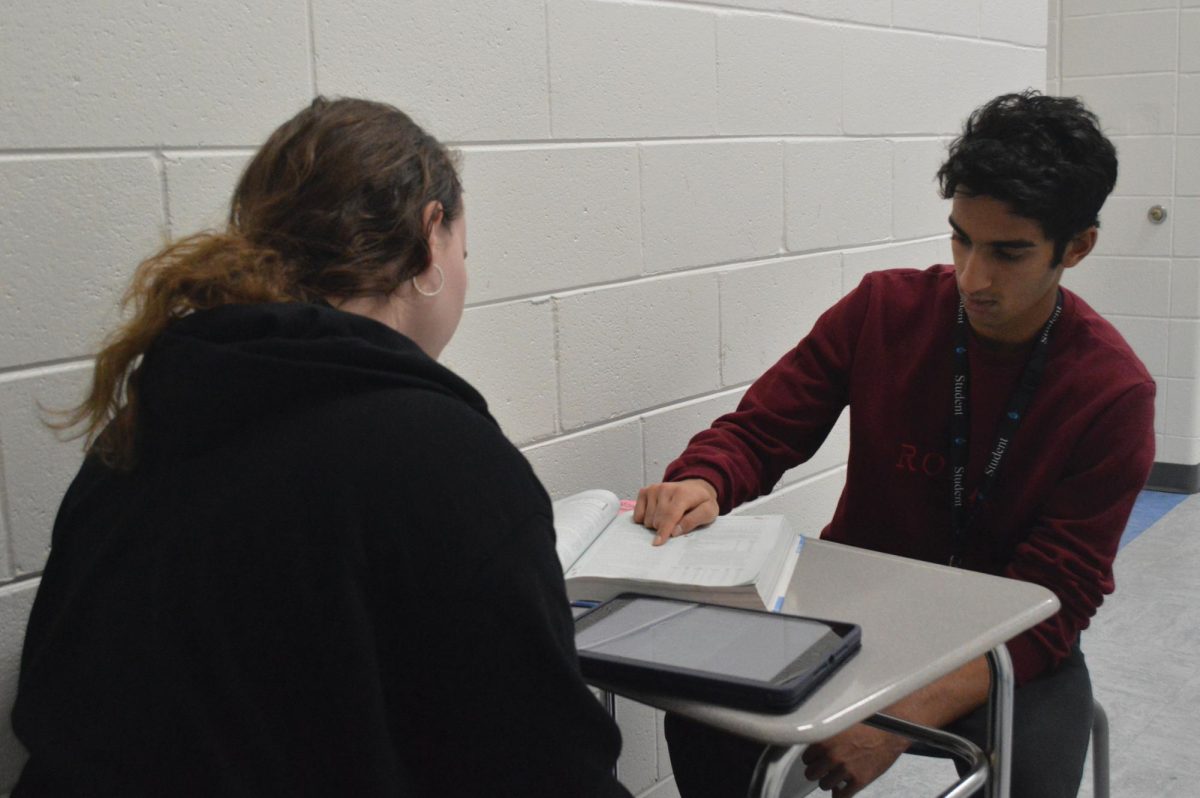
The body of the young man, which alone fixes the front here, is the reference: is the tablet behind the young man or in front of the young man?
in front

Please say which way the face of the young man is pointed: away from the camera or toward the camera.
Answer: toward the camera

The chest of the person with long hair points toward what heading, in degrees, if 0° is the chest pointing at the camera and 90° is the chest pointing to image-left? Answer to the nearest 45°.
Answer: approximately 225°

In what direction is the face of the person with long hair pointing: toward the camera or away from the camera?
away from the camera

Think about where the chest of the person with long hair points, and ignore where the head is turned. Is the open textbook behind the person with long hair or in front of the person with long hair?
in front

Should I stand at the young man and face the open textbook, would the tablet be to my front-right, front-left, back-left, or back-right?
front-left
